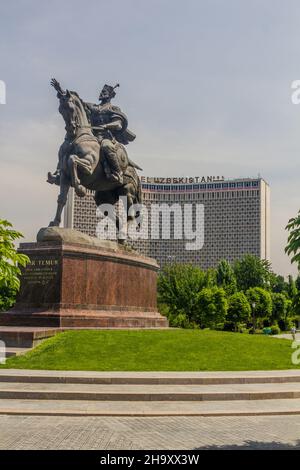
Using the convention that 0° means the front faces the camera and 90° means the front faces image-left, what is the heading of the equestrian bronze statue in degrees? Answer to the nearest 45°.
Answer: approximately 45°
